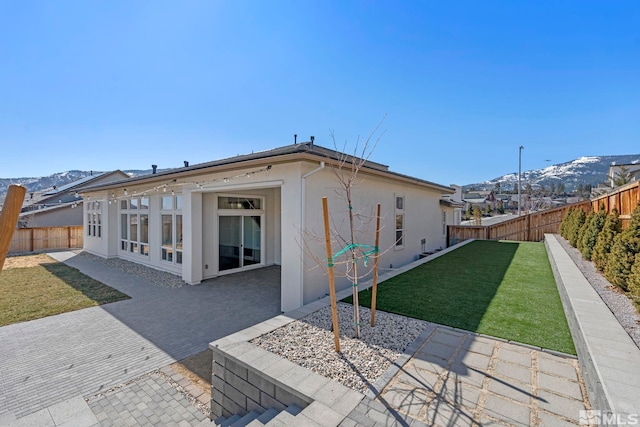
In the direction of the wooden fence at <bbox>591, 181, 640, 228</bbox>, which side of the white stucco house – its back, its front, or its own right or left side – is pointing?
right

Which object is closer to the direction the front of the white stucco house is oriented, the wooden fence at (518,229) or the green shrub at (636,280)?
the wooden fence

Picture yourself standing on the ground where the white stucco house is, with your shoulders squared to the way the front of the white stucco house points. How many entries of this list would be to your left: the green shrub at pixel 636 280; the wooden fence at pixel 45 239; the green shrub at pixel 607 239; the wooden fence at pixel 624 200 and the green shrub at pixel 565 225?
1

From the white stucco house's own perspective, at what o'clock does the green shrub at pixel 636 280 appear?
The green shrub is roughly at 9 o'clock from the white stucco house.

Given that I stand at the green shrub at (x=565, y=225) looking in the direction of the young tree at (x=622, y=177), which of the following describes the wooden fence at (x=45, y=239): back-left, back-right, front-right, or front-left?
back-left

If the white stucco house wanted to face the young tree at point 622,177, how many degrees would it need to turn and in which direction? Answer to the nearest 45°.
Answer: approximately 45° to its right

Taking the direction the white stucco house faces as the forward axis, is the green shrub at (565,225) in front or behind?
behind
